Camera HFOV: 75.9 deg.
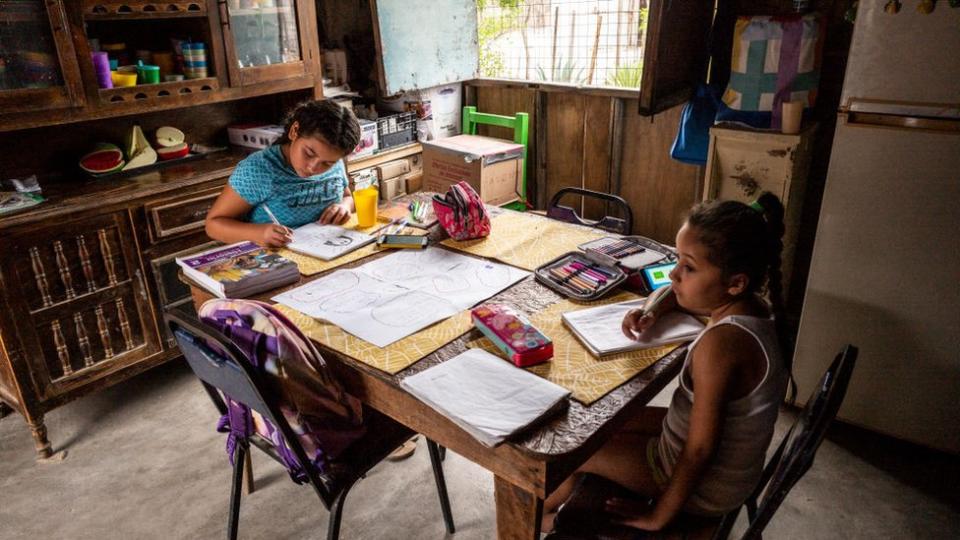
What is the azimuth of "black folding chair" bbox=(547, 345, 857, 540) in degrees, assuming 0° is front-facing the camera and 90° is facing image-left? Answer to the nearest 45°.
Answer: approximately 90°

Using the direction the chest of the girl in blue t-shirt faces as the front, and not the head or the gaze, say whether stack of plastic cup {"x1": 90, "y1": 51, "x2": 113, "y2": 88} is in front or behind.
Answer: behind

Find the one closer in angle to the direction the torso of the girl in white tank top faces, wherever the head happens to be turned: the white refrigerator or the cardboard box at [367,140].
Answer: the cardboard box

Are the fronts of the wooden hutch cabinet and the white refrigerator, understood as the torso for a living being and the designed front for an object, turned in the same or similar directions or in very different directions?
very different directions

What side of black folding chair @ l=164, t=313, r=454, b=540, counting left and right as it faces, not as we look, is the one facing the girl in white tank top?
right

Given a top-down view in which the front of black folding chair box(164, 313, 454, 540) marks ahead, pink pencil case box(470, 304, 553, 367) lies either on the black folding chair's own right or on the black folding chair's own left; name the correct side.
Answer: on the black folding chair's own right

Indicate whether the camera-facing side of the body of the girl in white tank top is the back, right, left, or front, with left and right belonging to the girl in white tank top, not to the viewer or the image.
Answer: left

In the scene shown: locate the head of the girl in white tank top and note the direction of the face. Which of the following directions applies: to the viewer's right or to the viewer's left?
to the viewer's left

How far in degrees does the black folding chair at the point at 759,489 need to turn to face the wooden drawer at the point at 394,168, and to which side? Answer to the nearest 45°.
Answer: approximately 45° to its right

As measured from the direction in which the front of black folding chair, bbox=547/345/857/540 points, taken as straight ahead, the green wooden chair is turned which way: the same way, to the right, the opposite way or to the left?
to the left

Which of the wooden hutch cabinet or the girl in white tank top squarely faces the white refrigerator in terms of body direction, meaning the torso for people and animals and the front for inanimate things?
the wooden hutch cabinet
